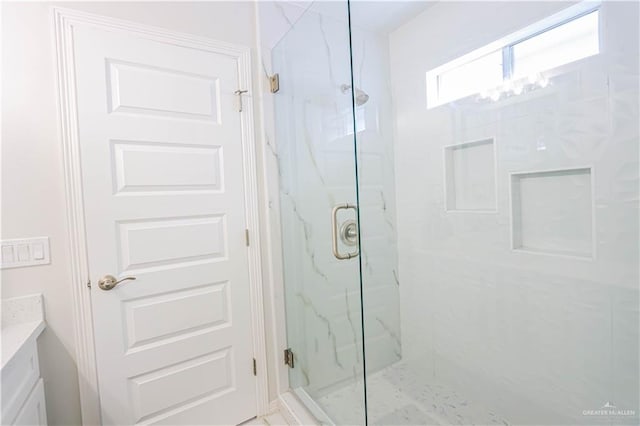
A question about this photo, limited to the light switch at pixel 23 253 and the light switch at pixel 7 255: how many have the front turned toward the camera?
2

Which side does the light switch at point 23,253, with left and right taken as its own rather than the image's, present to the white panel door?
left

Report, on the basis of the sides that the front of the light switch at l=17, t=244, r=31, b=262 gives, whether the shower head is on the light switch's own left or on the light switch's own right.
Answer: on the light switch's own left

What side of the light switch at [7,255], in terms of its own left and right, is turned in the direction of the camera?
front

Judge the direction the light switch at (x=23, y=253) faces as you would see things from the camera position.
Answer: facing the viewer

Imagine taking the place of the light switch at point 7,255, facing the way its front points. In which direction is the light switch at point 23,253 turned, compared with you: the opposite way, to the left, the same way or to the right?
the same way

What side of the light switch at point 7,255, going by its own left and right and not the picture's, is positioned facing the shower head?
left

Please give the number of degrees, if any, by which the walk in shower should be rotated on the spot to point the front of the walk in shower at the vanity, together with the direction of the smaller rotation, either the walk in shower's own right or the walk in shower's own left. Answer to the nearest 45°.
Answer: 0° — it already faces it

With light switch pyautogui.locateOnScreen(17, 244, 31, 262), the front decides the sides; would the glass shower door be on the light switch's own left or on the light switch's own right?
on the light switch's own left

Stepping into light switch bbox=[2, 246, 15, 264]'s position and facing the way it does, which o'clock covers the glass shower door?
The glass shower door is roughly at 10 o'clock from the light switch.

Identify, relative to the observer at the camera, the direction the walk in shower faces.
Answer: facing the viewer and to the left of the viewer

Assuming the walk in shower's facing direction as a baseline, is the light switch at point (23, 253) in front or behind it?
in front
